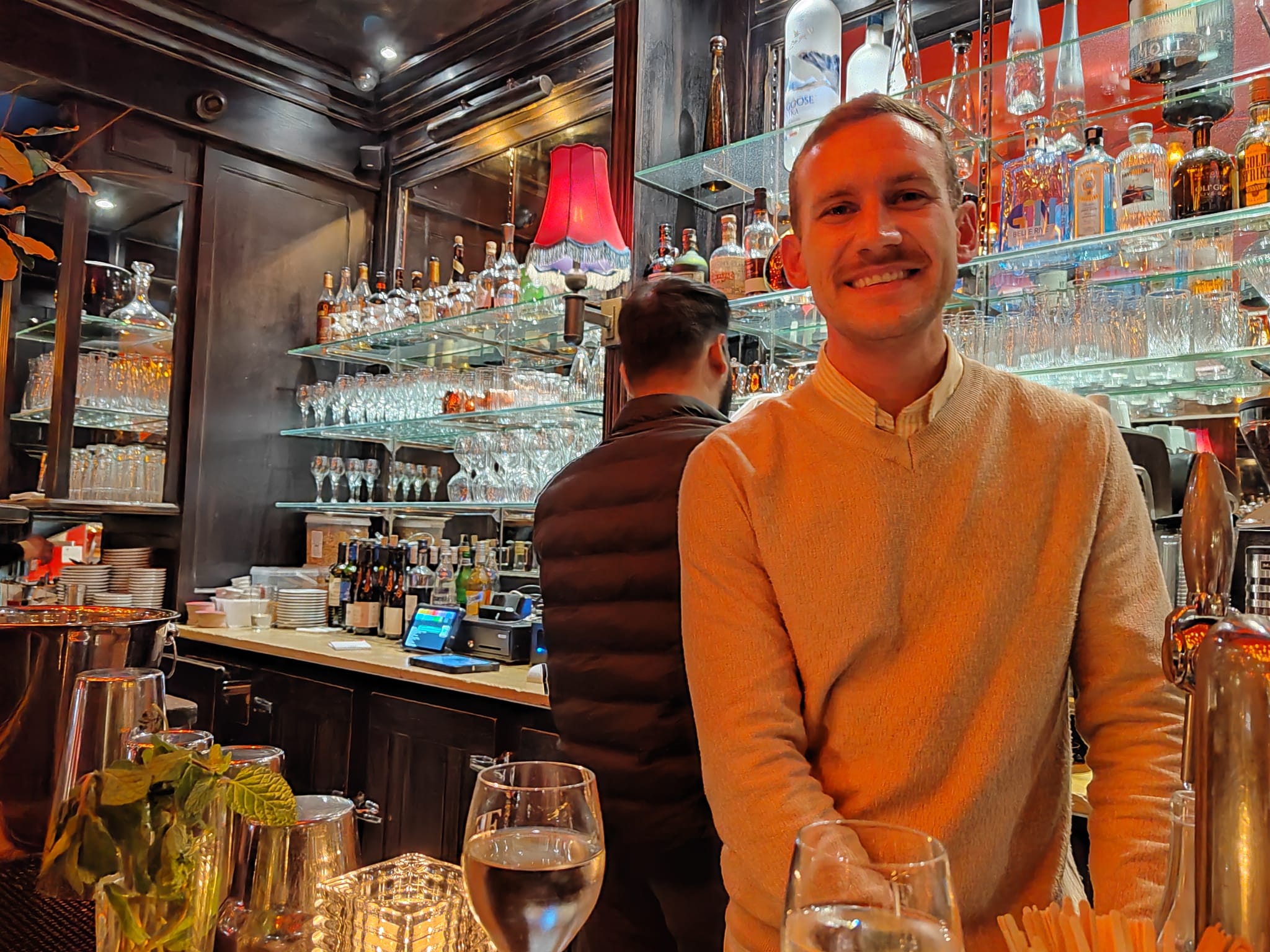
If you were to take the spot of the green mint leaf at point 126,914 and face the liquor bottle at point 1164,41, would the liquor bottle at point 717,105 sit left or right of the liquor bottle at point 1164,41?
left

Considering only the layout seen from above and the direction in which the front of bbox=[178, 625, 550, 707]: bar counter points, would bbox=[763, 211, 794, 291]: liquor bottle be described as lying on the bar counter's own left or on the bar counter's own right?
on the bar counter's own left

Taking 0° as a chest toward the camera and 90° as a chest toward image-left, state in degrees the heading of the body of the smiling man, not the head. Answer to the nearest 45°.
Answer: approximately 0°

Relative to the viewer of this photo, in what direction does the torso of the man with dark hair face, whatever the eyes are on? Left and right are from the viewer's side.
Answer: facing away from the viewer and to the right of the viewer

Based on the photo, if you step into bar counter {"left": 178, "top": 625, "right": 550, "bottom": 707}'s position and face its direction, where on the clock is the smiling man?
The smiling man is roughly at 10 o'clock from the bar counter.

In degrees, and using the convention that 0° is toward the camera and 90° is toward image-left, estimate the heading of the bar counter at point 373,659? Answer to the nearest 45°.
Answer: approximately 45°

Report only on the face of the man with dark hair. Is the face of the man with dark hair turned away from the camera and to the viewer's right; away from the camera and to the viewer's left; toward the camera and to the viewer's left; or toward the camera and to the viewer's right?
away from the camera and to the viewer's right

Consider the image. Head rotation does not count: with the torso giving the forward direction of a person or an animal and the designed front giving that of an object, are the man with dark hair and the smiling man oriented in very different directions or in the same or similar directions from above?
very different directions

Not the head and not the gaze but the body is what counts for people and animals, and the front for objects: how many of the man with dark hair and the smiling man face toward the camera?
1

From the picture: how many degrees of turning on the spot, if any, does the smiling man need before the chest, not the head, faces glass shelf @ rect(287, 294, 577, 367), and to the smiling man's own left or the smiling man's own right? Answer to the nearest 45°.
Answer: approximately 135° to the smiling man's own right
